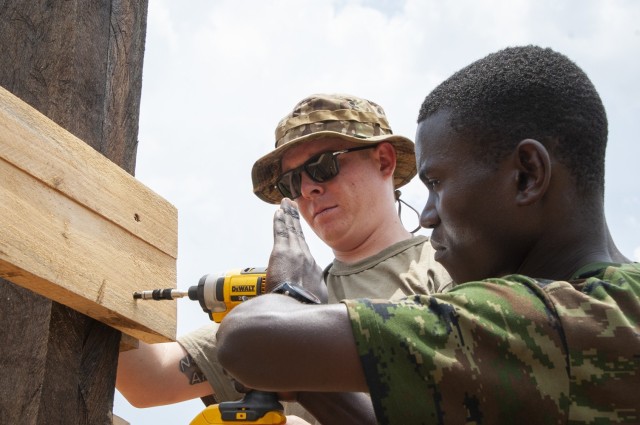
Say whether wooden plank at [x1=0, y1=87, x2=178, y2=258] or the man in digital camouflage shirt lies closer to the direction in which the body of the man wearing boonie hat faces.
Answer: the wooden plank

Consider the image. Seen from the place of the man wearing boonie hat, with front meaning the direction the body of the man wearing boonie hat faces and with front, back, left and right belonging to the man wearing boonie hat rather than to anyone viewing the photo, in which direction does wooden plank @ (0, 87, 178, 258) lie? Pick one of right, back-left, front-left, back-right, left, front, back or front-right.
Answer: front

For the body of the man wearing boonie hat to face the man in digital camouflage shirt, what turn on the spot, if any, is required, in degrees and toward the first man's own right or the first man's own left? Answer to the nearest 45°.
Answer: approximately 45° to the first man's own left

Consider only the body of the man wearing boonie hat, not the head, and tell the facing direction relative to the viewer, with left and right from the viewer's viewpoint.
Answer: facing the viewer and to the left of the viewer

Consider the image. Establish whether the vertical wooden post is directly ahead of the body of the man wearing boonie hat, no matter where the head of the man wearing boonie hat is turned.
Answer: yes

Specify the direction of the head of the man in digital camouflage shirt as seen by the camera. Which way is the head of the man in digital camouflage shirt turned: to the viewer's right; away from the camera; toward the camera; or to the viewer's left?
to the viewer's left

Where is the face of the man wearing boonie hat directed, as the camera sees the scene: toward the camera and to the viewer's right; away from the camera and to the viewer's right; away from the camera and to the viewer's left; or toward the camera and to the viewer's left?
toward the camera and to the viewer's left

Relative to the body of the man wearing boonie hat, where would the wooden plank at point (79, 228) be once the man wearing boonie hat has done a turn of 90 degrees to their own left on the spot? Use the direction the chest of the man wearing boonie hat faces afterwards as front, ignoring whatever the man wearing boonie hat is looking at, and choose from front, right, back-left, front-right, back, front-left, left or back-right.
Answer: right
